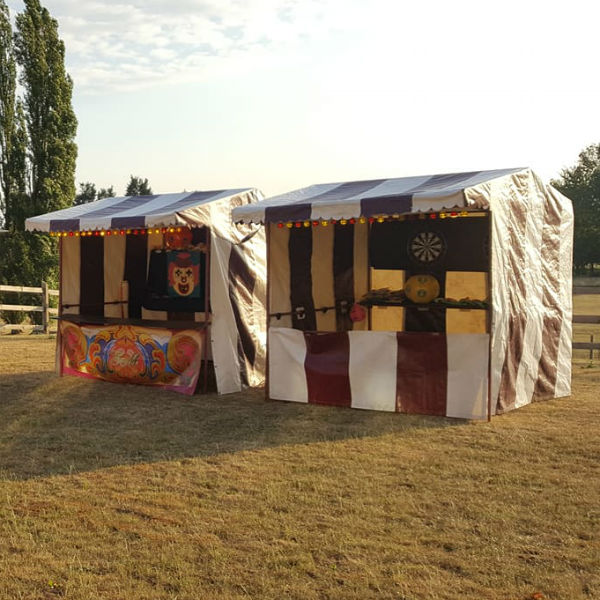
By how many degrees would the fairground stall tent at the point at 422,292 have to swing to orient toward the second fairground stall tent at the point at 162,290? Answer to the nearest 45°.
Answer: approximately 45° to its right

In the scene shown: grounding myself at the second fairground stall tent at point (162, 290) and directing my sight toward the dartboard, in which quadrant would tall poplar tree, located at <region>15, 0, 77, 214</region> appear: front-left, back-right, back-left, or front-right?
back-left

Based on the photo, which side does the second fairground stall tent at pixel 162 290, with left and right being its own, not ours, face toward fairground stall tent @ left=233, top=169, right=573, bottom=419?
left

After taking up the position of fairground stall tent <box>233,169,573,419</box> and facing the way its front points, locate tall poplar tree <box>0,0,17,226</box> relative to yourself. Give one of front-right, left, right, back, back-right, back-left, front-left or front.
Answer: right

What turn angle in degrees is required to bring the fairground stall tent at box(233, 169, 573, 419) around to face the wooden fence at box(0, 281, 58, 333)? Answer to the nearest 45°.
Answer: approximately 90° to its right

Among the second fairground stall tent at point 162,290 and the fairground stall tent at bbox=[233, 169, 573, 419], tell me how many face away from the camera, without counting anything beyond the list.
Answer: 0

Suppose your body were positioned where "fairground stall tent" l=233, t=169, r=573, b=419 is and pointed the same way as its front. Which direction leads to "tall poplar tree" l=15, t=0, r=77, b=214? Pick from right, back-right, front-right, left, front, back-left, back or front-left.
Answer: right

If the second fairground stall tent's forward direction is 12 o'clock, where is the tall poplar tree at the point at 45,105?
The tall poplar tree is roughly at 4 o'clock from the second fairground stall tent.

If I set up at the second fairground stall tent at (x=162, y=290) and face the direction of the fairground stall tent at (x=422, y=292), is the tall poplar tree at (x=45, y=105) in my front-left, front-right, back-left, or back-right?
back-left

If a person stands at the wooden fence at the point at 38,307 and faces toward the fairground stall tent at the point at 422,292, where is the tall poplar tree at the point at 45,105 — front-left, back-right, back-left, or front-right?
back-left

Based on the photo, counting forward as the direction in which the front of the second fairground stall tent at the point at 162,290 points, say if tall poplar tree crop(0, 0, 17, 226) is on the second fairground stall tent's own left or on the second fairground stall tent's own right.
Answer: on the second fairground stall tent's own right

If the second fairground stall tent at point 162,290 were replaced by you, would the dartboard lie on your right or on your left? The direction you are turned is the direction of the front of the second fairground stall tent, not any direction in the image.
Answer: on your left
